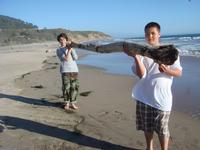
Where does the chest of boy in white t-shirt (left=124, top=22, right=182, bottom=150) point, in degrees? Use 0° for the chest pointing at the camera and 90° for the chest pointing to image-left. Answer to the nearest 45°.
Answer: approximately 0°

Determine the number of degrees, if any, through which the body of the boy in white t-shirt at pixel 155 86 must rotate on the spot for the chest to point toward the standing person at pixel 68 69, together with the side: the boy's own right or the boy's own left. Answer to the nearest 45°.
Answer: approximately 135° to the boy's own right

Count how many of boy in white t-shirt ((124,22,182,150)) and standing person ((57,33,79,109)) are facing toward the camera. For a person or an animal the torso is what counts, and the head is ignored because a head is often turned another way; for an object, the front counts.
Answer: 2
